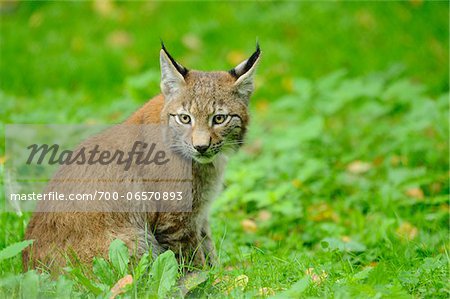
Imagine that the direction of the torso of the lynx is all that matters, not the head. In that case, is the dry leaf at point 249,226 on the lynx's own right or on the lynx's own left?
on the lynx's own left

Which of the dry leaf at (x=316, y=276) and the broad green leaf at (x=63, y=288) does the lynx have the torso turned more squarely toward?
the dry leaf

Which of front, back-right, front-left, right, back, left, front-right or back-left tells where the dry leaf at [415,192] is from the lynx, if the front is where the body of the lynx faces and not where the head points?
front-left

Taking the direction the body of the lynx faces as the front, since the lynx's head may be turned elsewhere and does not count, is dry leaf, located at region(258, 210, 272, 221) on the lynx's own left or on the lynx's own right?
on the lynx's own left

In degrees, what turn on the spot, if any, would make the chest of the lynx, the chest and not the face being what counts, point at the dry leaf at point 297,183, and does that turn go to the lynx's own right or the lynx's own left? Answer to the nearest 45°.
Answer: approximately 45° to the lynx's own left

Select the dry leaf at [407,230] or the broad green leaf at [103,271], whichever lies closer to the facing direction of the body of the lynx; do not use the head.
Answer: the dry leaf

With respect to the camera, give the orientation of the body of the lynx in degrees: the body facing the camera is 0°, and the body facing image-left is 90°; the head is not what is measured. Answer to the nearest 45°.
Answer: approximately 270°

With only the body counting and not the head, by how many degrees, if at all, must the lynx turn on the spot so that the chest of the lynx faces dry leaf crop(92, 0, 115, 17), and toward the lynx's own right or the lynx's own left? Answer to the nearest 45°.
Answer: approximately 90° to the lynx's own left

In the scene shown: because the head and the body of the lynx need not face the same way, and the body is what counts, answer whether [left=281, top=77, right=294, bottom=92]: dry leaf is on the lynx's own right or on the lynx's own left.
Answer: on the lynx's own left
